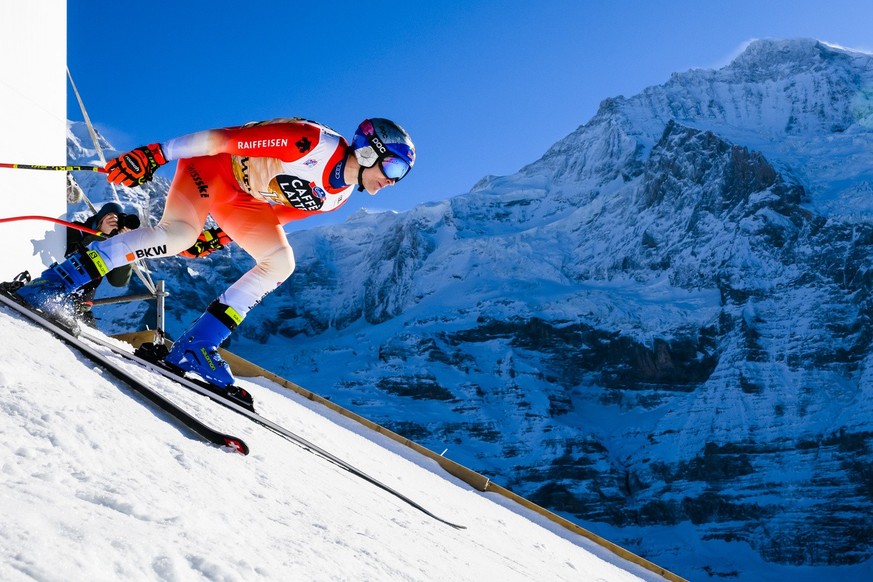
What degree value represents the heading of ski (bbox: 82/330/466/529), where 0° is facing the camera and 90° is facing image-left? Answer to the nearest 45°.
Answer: approximately 270°

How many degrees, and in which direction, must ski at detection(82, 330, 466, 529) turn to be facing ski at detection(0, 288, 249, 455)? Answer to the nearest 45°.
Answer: approximately 135° to its right
